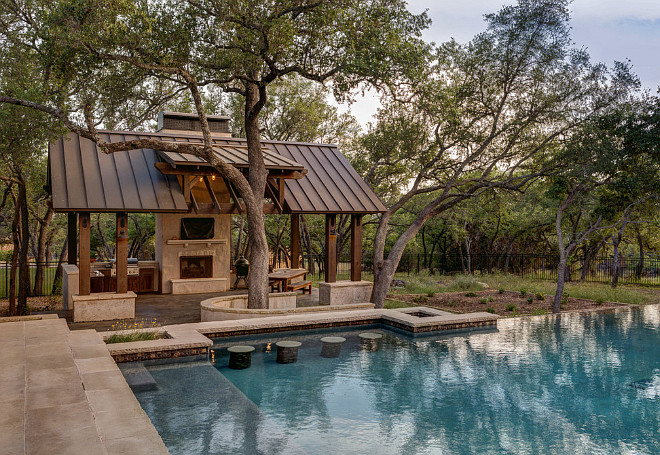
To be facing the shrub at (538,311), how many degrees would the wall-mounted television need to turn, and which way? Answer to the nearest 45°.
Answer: approximately 90° to its left

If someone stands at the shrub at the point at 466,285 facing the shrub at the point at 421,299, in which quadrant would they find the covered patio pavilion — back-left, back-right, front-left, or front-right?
front-right

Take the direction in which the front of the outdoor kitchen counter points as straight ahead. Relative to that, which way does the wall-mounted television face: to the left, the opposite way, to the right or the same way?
the same way

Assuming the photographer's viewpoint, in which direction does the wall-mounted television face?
facing the viewer

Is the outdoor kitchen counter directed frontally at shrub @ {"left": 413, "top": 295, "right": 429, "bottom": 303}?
no

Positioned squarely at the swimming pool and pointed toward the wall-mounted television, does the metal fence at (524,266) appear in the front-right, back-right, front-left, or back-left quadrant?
front-right

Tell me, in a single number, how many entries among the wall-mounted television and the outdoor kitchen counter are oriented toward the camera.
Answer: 2

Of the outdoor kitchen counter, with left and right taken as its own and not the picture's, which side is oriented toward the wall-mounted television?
left

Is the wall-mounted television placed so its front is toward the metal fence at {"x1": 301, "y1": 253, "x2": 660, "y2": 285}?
no

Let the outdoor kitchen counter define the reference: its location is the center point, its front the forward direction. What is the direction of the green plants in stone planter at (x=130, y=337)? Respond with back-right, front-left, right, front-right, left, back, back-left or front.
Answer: front

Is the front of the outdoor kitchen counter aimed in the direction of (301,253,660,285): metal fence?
no

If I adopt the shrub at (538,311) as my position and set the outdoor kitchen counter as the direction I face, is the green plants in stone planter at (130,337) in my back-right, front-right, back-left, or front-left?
front-left
